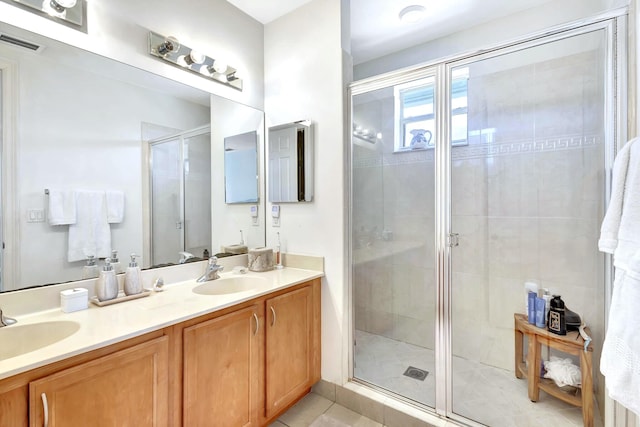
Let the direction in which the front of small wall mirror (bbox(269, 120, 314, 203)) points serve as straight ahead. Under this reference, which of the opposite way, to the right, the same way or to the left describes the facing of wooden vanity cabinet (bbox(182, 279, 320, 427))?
to the left

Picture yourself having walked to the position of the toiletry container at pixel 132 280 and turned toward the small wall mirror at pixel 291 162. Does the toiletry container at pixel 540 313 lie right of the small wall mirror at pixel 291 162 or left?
right

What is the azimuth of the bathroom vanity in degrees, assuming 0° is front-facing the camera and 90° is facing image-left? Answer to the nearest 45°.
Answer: approximately 315°

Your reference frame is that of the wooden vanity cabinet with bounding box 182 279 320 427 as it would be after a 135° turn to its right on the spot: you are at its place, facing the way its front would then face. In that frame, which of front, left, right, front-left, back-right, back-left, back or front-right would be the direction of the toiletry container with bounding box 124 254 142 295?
front

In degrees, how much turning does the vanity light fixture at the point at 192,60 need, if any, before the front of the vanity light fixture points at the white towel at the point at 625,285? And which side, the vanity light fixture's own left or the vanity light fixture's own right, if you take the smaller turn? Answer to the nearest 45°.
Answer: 0° — it already faces it

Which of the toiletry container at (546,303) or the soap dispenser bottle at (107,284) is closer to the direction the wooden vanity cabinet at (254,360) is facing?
the toiletry container
